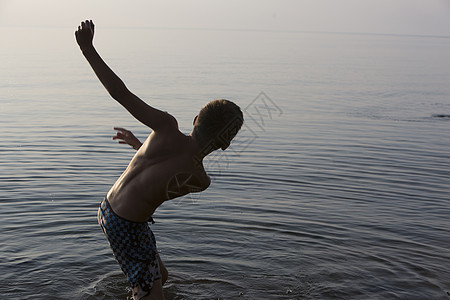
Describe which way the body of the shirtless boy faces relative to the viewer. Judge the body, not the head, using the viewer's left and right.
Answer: facing away from the viewer and to the right of the viewer
